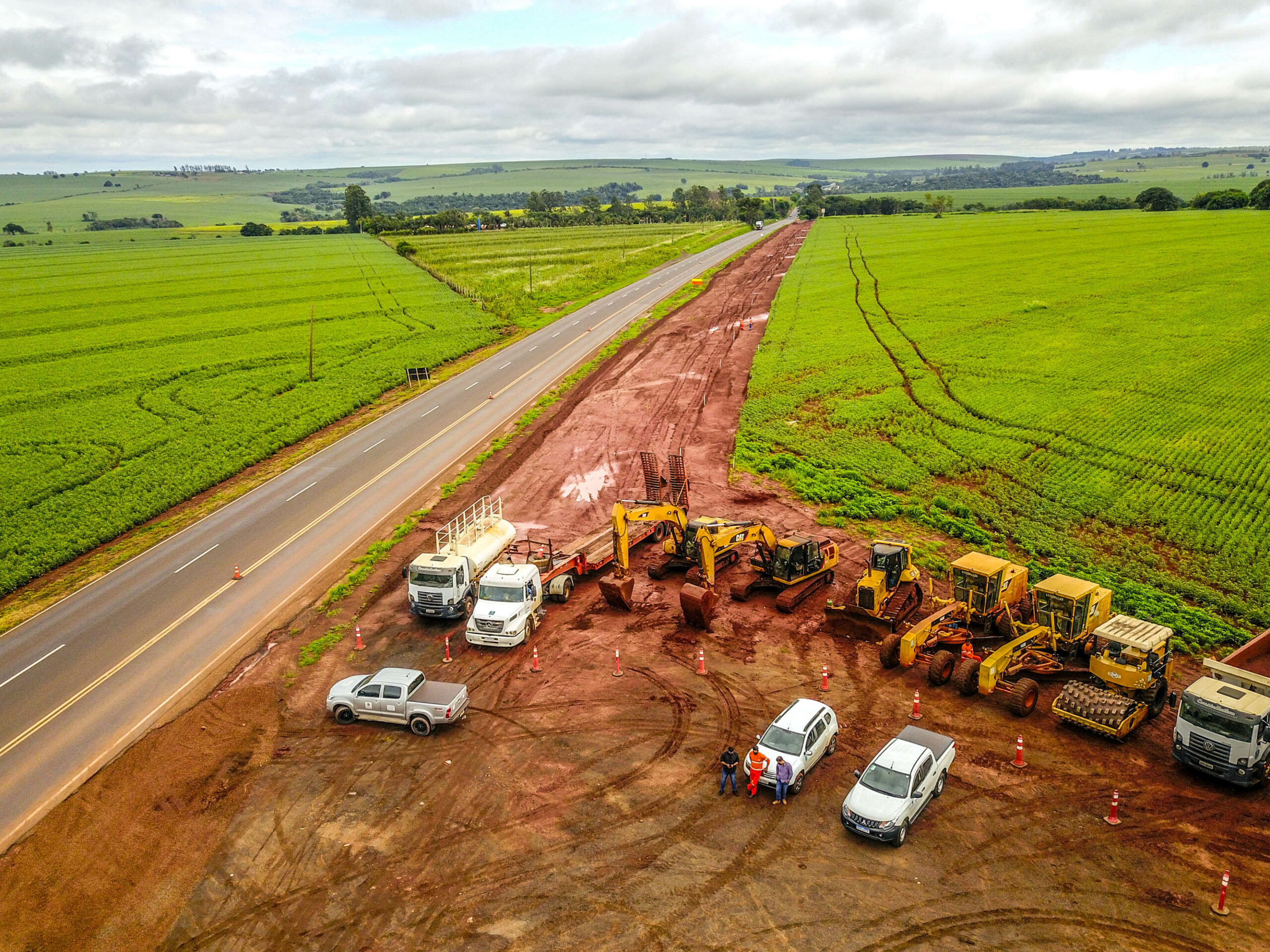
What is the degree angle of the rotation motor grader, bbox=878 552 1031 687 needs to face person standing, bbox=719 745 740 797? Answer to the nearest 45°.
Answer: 0° — it already faces them

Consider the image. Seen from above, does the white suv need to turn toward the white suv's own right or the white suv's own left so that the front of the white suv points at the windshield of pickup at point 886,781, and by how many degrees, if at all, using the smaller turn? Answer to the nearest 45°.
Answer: approximately 90° to the white suv's own left

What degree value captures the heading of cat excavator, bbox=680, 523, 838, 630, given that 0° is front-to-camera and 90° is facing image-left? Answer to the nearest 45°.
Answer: approximately 45°

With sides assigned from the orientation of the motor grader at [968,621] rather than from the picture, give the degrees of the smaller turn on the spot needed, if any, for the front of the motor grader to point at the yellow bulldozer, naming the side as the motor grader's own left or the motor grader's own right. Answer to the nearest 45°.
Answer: approximately 45° to the motor grader's own right

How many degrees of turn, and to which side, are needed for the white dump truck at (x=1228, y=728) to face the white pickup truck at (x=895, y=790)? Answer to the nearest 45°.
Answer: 0° — it already faces it

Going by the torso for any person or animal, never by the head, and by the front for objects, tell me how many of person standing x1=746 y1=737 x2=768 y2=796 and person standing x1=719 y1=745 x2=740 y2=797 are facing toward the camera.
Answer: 2

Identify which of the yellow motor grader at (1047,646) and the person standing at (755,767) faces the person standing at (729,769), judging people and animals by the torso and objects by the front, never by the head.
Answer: the yellow motor grader

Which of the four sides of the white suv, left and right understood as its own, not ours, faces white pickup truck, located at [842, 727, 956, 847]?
left

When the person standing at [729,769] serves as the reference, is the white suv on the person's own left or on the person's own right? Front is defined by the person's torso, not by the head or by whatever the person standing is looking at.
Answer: on the person's own left

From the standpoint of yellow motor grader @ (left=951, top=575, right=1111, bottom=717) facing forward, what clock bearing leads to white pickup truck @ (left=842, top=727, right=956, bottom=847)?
The white pickup truck is roughly at 11 o'clock from the yellow motor grader.

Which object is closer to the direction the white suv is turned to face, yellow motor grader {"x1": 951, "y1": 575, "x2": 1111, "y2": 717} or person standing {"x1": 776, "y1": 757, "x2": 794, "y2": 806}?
the person standing

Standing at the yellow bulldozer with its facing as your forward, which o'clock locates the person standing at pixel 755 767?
The person standing is roughly at 11 o'clock from the yellow bulldozer.

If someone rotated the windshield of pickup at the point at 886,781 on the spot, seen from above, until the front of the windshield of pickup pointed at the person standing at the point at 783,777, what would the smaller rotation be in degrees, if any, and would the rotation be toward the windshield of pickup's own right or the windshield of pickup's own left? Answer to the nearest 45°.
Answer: approximately 45° to the windshield of pickup's own right

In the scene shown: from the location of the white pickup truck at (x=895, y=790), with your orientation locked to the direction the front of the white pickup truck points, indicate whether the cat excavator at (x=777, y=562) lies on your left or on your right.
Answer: on your right

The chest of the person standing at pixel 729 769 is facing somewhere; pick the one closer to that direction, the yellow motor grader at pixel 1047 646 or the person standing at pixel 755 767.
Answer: the person standing
